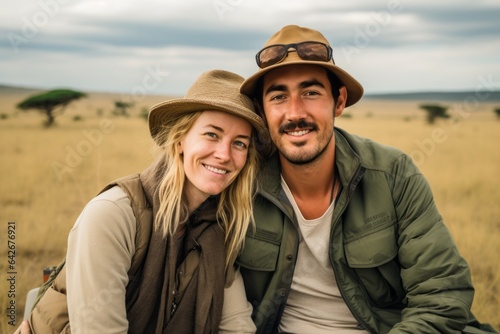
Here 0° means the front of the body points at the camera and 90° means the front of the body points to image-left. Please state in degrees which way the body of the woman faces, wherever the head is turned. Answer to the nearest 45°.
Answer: approximately 315°

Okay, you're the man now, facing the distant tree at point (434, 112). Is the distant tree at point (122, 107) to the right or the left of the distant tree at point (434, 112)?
left

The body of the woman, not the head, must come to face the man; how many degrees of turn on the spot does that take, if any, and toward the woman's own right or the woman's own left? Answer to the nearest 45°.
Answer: approximately 45° to the woman's own left

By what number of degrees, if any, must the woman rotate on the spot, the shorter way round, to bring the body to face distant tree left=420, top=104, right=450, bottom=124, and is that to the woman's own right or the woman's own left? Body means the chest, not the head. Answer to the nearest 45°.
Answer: approximately 90° to the woman's own left

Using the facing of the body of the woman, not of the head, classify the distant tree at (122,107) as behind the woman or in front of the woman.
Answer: behind

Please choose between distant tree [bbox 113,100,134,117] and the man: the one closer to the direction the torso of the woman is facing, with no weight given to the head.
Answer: the man

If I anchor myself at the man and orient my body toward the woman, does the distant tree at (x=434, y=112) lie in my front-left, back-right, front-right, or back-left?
back-right

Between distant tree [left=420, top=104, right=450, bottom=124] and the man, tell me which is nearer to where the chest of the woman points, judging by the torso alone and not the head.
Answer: the man
